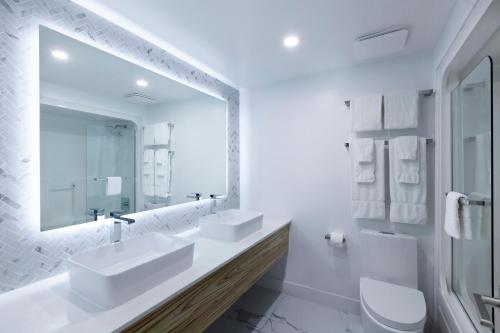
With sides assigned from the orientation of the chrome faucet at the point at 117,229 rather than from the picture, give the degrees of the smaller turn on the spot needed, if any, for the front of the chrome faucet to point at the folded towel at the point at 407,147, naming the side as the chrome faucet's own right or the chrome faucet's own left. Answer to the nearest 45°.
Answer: approximately 45° to the chrome faucet's own left

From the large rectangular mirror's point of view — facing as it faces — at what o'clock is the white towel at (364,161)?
The white towel is roughly at 11 o'clock from the large rectangular mirror.

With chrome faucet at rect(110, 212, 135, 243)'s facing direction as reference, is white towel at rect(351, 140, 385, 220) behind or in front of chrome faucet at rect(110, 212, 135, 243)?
in front

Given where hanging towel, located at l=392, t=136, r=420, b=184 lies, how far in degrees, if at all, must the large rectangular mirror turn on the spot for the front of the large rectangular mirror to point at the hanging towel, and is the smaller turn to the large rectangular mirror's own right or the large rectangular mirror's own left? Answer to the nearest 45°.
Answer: approximately 45° to the large rectangular mirror's own left

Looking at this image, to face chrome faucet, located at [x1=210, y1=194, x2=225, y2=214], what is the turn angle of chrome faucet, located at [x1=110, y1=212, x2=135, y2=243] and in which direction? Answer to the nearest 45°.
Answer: approximately 90° to its left

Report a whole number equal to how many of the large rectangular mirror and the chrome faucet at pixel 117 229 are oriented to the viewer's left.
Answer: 0

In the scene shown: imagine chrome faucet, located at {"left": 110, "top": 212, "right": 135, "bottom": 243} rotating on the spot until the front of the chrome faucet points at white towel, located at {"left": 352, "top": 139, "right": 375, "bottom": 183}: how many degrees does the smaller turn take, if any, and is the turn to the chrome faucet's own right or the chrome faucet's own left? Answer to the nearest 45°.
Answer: approximately 45° to the chrome faucet's own left

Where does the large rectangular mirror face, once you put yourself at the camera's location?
facing the viewer and to the right of the viewer
